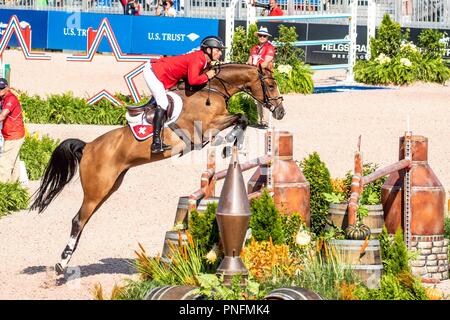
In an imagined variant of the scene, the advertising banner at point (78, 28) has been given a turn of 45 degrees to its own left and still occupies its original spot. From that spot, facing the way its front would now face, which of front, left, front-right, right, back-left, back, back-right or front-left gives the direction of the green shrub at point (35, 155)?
front-right

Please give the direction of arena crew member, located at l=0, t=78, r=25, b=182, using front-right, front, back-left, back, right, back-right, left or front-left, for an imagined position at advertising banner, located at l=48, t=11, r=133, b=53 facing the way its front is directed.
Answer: front

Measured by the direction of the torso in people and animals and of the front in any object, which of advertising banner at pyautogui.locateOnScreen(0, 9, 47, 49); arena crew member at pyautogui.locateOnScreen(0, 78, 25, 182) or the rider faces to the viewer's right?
the rider

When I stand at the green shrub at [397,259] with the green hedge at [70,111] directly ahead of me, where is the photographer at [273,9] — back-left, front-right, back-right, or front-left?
front-right

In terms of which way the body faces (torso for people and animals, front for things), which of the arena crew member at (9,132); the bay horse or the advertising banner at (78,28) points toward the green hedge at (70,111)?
the advertising banner

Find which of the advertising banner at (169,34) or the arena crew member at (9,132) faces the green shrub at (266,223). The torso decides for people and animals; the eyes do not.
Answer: the advertising banner

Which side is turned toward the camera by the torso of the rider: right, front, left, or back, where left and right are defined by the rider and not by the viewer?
right

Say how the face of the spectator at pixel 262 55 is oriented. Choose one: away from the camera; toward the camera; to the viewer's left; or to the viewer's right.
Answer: toward the camera

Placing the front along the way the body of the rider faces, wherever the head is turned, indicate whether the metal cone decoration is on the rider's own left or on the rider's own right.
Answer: on the rider's own right

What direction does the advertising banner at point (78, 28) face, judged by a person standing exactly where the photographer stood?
facing the viewer

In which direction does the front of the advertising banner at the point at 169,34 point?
toward the camera

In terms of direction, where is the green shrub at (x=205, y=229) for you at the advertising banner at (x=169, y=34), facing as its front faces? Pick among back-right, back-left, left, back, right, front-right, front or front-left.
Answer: front

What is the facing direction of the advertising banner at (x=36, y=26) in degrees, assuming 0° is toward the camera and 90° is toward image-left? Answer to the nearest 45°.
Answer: approximately 0°

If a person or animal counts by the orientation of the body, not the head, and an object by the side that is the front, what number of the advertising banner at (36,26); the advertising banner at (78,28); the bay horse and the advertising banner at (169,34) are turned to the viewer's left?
0

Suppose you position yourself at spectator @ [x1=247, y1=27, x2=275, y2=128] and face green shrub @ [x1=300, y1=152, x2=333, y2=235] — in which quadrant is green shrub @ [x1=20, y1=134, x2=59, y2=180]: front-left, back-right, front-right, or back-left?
front-right

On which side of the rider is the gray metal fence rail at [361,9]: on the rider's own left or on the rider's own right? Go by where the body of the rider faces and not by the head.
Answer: on the rider's own left
